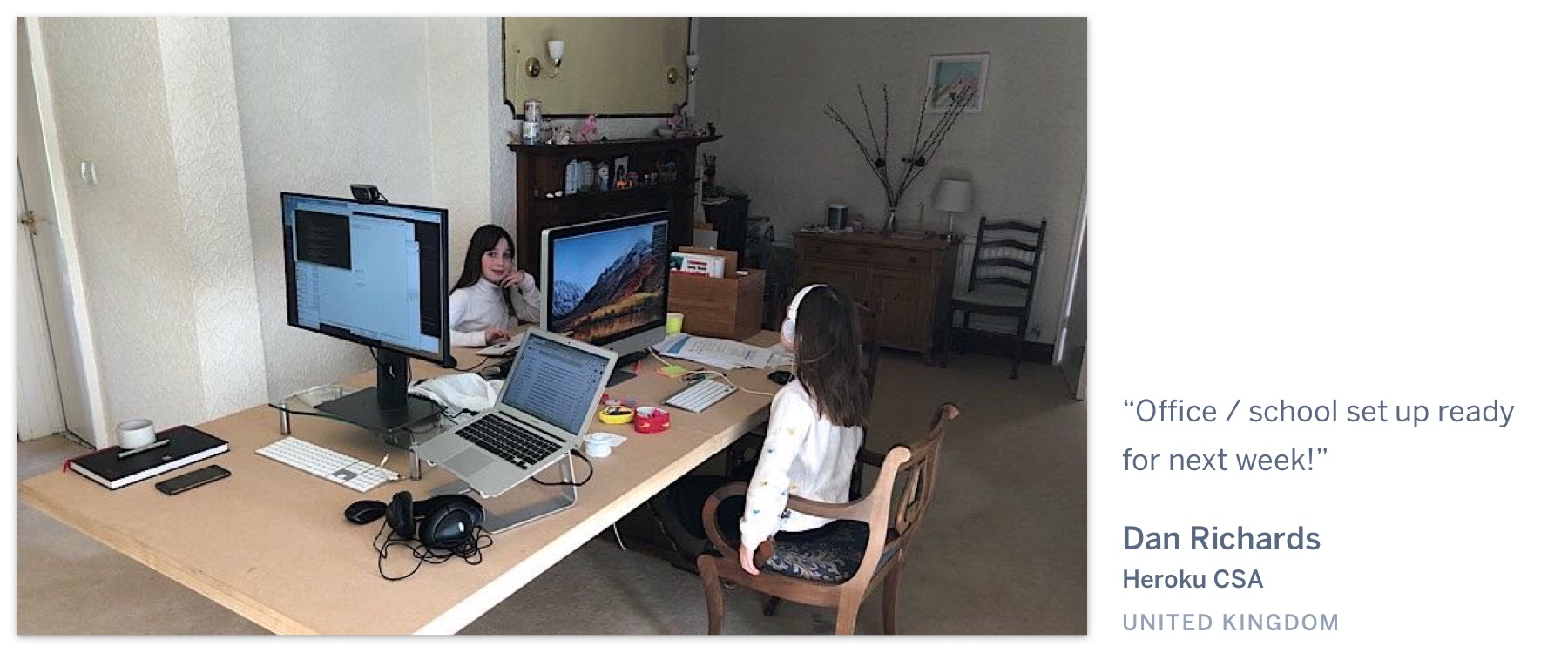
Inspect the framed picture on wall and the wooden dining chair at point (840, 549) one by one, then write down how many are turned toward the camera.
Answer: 1

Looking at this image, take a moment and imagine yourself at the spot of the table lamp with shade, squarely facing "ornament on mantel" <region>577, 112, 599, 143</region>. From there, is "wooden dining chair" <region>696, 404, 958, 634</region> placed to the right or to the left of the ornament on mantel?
left

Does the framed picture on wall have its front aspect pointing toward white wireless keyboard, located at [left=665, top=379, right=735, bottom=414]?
yes

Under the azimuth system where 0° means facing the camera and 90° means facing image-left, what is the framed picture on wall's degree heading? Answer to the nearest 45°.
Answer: approximately 0°

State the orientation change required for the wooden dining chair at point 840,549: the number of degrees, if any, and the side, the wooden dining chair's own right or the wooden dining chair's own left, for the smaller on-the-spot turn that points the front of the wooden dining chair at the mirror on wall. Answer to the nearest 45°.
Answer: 0° — it already faces it

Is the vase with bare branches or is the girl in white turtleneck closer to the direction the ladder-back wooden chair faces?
the girl in white turtleneck

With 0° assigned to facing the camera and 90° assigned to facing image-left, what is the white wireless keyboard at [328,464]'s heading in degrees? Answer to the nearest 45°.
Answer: approximately 45°

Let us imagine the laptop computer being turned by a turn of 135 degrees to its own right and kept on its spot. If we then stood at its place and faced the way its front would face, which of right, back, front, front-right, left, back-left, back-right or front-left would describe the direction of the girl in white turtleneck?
front

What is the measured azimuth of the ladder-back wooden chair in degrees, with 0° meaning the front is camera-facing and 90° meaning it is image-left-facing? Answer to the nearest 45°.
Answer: approximately 45°
